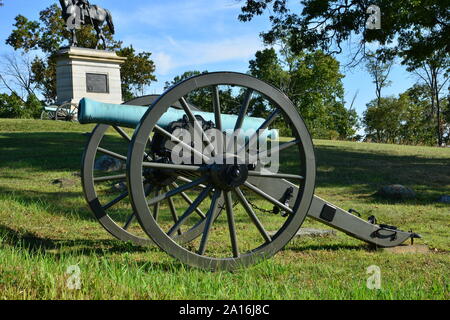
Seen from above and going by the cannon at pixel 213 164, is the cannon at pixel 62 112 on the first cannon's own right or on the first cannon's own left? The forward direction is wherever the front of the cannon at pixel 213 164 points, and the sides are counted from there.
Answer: on the first cannon's own right

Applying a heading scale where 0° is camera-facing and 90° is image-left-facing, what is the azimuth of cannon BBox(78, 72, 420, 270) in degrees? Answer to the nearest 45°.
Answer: approximately 45°

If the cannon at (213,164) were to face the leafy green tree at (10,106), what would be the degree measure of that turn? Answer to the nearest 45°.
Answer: approximately 90° to its right

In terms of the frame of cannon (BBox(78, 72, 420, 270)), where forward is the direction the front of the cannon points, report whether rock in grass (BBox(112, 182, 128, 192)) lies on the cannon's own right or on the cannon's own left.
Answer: on the cannon's own right

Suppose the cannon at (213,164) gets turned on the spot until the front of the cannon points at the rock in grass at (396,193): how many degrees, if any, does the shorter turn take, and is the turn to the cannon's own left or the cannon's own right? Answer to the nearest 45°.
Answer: approximately 180°

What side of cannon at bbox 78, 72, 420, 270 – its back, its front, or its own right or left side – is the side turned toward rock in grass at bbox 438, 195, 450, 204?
back

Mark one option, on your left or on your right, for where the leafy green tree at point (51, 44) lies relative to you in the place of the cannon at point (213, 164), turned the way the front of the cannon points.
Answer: on your right

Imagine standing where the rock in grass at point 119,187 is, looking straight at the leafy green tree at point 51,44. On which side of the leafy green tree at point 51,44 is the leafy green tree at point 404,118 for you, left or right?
right

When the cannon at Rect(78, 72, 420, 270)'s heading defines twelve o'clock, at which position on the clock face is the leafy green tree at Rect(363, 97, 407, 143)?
The leafy green tree is roughly at 5 o'clock from the cannon.

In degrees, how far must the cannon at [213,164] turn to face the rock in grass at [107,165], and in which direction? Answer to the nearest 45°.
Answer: approximately 90° to its right
